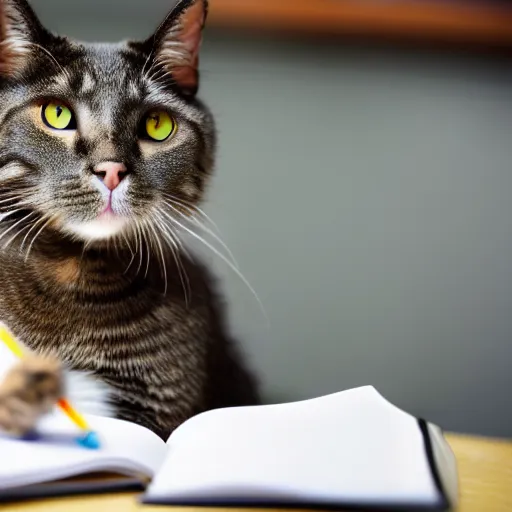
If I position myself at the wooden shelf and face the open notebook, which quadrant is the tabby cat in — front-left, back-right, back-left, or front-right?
front-right

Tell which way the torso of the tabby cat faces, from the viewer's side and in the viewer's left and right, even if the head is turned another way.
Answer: facing the viewer

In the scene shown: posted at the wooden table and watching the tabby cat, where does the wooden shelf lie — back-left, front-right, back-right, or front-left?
front-right
